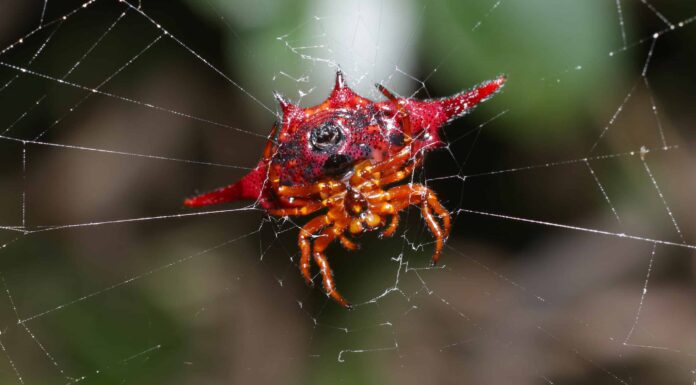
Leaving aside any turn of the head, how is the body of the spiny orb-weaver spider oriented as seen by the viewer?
toward the camera
